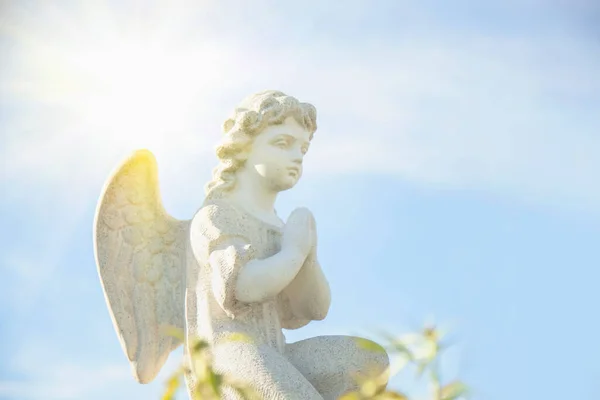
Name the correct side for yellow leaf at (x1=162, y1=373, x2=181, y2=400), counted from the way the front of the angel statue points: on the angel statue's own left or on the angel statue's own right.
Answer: on the angel statue's own right

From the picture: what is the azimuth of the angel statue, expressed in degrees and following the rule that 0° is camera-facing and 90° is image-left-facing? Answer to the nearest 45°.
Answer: approximately 315°

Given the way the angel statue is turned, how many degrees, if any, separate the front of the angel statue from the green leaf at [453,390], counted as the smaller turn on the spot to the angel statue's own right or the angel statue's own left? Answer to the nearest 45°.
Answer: approximately 45° to the angel statue's own right

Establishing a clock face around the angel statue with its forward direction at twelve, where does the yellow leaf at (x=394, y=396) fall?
The yellow leaf is roughly at 1 o'clock from the angel statue.
